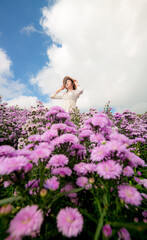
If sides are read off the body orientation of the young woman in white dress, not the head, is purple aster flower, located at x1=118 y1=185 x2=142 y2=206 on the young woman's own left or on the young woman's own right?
on the young woman's own left

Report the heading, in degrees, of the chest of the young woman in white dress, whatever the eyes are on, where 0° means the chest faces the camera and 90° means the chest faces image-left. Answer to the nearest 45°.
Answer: approximately 45°

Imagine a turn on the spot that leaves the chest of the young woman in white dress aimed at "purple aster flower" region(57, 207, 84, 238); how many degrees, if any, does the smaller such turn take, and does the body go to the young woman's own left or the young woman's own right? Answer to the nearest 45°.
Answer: approximately 45° to the young woman's own left

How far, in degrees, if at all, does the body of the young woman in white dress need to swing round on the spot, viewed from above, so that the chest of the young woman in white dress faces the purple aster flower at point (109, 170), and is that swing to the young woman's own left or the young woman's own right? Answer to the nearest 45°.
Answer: approximately 45° to the young woman's own left
